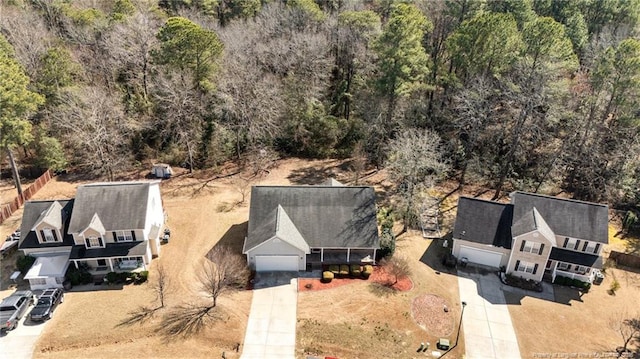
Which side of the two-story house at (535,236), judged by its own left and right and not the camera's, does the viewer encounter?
front

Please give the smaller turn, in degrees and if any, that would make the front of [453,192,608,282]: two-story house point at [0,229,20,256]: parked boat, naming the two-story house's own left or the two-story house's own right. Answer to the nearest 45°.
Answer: approximately 45° to the two-story house's own right

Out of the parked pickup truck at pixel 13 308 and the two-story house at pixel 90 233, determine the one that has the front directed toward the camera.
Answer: the two-story house

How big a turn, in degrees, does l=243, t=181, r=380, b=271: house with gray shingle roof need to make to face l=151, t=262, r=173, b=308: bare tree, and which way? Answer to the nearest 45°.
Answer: approximately 90° to its right

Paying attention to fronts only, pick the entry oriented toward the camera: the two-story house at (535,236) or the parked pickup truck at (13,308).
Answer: the two-story house

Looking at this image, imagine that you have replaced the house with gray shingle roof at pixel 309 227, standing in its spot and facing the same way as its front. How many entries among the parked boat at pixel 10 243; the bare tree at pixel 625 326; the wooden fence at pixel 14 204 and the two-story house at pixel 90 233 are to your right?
3

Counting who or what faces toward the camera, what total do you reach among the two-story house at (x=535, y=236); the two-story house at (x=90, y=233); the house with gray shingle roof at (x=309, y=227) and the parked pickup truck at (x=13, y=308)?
3

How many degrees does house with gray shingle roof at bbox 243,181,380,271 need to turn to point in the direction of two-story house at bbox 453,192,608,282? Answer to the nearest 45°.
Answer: approximately 90° to its left

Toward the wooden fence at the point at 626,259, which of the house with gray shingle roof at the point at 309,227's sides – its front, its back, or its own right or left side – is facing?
left

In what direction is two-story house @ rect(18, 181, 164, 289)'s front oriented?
toward the camera

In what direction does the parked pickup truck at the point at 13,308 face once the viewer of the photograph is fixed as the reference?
facing away from the viewer and to the right of the viewer

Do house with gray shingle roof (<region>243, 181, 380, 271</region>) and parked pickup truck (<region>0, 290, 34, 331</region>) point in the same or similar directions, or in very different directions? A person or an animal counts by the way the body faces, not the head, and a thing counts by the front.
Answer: very different directions

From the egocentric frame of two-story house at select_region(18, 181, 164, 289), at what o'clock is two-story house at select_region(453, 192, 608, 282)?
two-story house at select_region(453, 192, 608, 282) is roughly at 10 o'clock from two-story house at select_region(18, 181, 164, 289).

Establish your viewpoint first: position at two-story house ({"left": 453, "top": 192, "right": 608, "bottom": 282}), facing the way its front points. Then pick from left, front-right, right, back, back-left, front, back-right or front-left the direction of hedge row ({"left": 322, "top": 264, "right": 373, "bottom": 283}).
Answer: front-right
